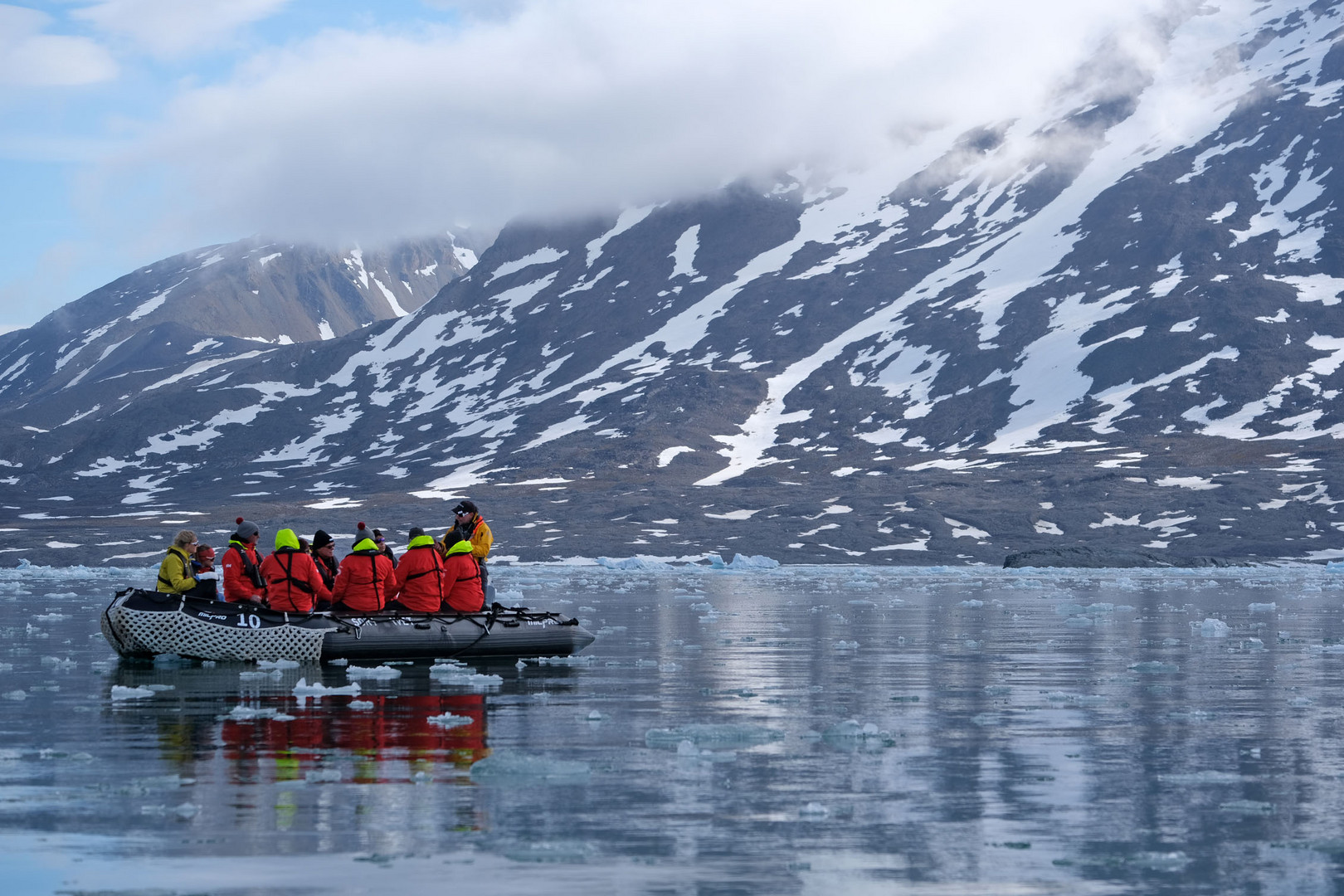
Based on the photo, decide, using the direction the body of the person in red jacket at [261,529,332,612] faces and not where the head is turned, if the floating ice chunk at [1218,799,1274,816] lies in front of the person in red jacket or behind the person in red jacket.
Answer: behind

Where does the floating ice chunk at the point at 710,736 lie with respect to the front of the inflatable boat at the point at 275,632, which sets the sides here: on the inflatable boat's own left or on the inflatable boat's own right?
on the inflatable boat's own left

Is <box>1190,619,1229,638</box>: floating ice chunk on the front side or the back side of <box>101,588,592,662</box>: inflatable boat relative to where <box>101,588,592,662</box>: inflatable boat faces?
on the back side

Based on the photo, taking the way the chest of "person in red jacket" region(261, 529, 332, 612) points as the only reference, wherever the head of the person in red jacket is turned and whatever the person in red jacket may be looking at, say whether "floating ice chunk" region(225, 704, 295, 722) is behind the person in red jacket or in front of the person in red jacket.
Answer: behind

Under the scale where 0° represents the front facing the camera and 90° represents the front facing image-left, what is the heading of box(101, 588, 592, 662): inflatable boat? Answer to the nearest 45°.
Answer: approximately 90°

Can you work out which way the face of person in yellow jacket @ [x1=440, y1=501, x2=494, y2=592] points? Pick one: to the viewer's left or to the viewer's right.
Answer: to the viewer's left

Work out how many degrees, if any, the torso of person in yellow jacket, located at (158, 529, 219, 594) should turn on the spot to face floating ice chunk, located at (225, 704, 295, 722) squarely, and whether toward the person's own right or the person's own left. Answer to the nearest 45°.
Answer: approximately 90° to the person's own right

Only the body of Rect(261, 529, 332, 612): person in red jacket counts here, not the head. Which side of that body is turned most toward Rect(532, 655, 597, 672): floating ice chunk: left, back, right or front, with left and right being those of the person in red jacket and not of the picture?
right

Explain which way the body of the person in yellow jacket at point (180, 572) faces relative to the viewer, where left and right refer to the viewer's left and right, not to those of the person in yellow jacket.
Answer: facing to the right of the viewer

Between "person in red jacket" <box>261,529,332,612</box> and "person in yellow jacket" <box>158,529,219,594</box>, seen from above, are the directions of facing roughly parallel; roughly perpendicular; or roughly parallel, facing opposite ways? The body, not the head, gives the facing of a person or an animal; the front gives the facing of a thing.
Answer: roughly perpendicular

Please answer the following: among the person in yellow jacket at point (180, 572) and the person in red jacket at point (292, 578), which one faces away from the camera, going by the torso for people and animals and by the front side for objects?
the person in red jacket

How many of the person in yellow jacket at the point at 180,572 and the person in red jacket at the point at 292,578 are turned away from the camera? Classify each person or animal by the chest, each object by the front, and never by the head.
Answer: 1

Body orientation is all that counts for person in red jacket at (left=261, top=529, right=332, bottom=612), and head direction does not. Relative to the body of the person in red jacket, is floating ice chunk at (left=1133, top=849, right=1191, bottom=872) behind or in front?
behind

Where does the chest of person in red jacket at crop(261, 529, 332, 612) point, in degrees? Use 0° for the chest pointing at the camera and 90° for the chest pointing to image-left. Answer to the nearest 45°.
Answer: approximately 180°

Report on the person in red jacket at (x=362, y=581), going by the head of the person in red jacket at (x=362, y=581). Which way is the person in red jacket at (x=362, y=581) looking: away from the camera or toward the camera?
away from the camera
